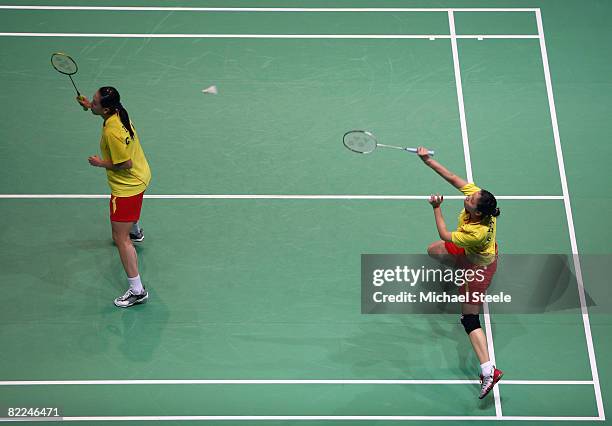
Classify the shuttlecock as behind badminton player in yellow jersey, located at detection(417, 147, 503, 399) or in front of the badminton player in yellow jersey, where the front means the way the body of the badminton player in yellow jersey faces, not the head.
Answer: in front

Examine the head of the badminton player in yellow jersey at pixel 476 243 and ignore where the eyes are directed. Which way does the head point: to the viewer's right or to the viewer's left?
to the viewer's left

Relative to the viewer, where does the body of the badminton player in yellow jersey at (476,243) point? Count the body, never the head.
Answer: to the viewer's left

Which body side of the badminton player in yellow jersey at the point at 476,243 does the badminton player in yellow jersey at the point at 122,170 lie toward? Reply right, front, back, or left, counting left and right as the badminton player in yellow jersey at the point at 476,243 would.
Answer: front
